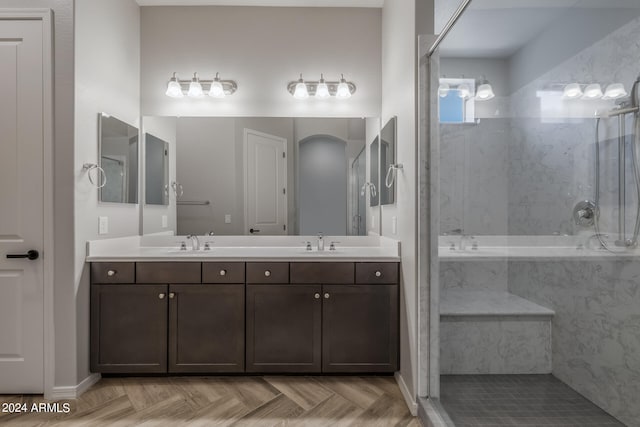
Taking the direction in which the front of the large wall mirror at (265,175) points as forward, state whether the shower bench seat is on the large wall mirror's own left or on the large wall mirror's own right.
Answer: on the large wall mirror's own left

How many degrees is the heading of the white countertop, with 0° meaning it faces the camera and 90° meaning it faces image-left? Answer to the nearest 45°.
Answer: approximately 0°

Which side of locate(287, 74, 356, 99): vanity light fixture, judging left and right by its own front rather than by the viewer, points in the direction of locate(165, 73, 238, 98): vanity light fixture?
right

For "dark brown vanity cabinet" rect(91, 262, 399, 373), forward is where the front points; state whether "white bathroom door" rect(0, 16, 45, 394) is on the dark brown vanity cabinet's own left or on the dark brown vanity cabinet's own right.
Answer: on the dark brown vanity cabinet's own right

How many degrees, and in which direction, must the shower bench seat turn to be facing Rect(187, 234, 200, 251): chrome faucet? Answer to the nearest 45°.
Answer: approximately 90° to its right

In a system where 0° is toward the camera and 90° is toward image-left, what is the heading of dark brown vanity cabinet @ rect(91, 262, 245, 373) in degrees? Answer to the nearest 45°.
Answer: approximately 0°
